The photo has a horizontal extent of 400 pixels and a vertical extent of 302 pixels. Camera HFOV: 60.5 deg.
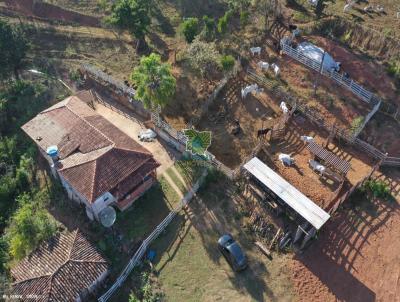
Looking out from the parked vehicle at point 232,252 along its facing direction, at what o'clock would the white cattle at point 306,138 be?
The white cattle is roughly at 2 o'clock from the parked vehicle.

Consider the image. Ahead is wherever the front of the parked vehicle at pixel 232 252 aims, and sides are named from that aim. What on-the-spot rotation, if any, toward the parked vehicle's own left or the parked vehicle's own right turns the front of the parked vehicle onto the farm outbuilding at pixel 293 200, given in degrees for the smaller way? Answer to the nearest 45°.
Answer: approximately 90° to the parked vehicle's own right

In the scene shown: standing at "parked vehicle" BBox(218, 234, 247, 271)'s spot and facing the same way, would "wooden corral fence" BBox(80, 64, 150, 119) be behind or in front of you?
in front

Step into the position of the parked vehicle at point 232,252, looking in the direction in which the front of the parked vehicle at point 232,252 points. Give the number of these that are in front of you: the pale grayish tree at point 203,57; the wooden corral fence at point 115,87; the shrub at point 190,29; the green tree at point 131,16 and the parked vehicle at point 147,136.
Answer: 5

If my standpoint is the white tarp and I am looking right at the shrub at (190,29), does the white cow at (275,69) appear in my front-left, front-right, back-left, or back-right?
front-left

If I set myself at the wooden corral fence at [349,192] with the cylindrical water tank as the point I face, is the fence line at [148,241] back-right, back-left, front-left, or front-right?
front-left

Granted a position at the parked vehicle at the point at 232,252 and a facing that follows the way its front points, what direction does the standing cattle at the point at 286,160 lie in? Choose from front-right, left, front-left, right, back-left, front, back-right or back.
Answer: front-right

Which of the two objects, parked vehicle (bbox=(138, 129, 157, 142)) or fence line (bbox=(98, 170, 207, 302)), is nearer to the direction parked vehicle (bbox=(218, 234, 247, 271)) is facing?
the parked vehicle

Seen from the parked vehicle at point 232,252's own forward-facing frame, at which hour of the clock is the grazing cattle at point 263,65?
The grazing cattle is roughly at 1 o'clock from the parked vehicle.

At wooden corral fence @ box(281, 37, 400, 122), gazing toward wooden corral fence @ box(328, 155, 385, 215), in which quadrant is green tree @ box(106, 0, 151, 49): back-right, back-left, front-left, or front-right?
back-right

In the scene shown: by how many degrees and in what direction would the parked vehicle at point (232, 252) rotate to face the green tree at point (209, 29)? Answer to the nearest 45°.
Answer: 0° — it already faces it

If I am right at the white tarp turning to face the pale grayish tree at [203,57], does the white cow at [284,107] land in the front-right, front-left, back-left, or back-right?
front-left

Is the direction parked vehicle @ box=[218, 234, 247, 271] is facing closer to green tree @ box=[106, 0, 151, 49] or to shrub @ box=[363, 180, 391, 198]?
the green tree

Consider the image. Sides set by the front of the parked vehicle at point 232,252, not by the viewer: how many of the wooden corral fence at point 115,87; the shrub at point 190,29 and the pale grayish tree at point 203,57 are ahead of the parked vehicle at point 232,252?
3

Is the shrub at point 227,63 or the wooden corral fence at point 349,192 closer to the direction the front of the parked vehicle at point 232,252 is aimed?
the shrub

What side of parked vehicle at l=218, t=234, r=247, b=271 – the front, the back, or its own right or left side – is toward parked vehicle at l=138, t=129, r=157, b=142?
front

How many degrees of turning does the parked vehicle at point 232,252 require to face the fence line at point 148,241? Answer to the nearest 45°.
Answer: approximately 45° to its left

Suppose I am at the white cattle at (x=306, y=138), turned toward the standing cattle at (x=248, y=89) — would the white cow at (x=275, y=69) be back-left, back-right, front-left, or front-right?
front-right

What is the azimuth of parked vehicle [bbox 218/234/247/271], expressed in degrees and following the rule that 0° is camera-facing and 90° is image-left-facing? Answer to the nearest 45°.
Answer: approximately 135°
